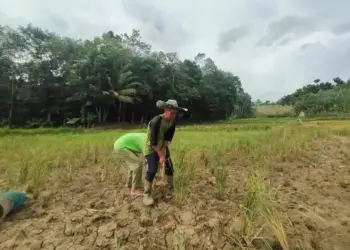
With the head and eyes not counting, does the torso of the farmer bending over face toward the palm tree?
no

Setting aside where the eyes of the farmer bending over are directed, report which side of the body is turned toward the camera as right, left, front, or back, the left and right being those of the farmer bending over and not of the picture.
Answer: right

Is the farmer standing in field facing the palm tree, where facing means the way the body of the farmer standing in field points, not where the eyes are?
no

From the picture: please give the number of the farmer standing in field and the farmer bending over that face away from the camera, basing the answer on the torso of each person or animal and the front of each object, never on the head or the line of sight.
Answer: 0
